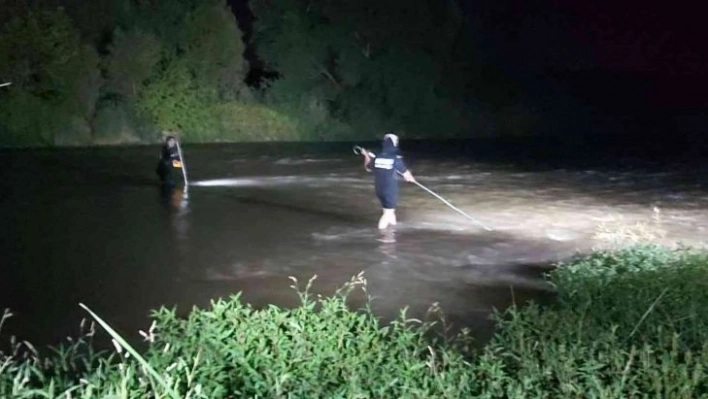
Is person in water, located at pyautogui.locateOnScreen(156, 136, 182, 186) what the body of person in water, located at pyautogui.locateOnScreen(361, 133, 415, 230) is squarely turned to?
no
